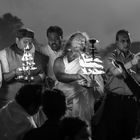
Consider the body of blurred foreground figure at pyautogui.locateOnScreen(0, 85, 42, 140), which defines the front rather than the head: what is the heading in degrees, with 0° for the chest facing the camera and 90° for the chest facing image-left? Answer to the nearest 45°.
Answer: approximately 225°

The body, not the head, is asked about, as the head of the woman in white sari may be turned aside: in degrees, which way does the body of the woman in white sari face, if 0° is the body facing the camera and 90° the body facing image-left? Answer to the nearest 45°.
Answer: approximately 315°
